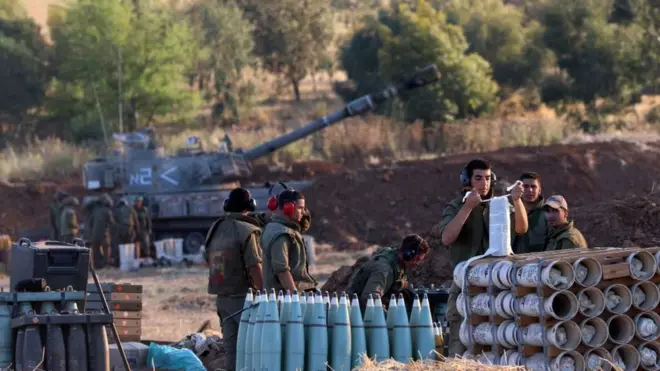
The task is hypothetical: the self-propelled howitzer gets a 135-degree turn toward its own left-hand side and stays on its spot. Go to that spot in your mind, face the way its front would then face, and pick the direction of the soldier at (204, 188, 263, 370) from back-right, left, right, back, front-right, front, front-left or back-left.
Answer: back-left

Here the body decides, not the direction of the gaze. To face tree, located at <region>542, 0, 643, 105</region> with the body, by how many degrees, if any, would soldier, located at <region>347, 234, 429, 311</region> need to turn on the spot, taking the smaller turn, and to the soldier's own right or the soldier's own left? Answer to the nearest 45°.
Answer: approximately 90° to the soldier's own left

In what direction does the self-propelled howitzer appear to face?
to the viewer's right
